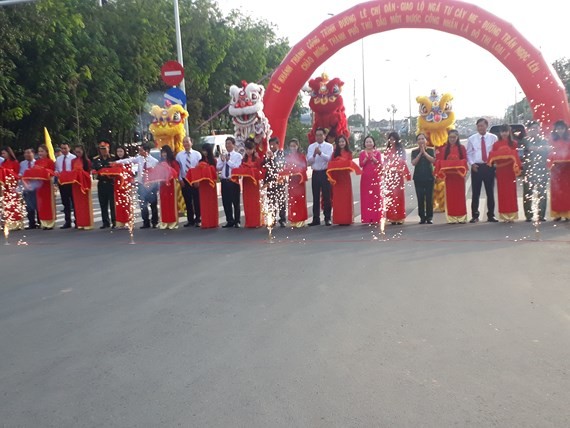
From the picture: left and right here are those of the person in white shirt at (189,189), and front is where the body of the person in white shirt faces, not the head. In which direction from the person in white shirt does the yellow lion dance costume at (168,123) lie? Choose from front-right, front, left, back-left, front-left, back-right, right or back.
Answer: back

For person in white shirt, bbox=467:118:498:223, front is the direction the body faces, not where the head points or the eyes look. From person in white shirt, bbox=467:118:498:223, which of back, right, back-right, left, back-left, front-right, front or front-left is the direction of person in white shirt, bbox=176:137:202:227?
right

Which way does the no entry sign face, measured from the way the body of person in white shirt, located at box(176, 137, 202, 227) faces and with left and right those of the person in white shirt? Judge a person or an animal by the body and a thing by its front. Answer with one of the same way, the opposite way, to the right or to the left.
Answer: the same way

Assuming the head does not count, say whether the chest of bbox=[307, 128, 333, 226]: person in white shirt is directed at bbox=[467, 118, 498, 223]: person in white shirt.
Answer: no

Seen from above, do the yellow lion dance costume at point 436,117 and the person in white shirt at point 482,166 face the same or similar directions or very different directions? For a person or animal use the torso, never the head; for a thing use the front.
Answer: same or similar directions

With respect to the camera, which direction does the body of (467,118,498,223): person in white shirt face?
toward the camera

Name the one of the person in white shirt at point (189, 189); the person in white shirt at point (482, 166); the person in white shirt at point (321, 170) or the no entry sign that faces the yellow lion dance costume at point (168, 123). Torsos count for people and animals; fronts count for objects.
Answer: the no entry sign

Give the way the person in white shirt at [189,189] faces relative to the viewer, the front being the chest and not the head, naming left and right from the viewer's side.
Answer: facing the viewer

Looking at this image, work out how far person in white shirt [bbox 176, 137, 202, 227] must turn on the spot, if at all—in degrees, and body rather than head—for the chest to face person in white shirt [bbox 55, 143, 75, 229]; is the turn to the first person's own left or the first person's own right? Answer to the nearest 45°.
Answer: approximately 90° to the first person's own right

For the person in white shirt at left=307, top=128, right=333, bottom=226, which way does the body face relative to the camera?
toward the camera

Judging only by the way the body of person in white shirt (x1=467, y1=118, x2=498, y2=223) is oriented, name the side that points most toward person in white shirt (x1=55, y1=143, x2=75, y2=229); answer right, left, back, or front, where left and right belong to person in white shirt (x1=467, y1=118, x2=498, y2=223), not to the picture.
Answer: right

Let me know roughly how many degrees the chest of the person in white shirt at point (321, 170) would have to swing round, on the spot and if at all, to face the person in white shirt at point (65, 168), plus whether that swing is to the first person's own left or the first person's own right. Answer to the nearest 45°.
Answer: approximately 90° to the first person's own right

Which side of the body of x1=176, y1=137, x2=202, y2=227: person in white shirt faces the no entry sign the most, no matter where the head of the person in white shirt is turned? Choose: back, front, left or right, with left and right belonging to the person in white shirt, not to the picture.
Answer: back

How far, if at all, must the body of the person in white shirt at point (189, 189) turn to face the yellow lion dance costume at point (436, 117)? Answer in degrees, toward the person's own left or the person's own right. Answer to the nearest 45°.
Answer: approximately 90° to the person's own left

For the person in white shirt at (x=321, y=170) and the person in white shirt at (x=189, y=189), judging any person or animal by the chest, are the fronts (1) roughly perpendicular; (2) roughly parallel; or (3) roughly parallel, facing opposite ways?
roughly parallel

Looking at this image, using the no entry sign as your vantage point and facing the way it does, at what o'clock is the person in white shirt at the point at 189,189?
The person in white shirt is roughly at 12 o'clock from the no entry sign.
